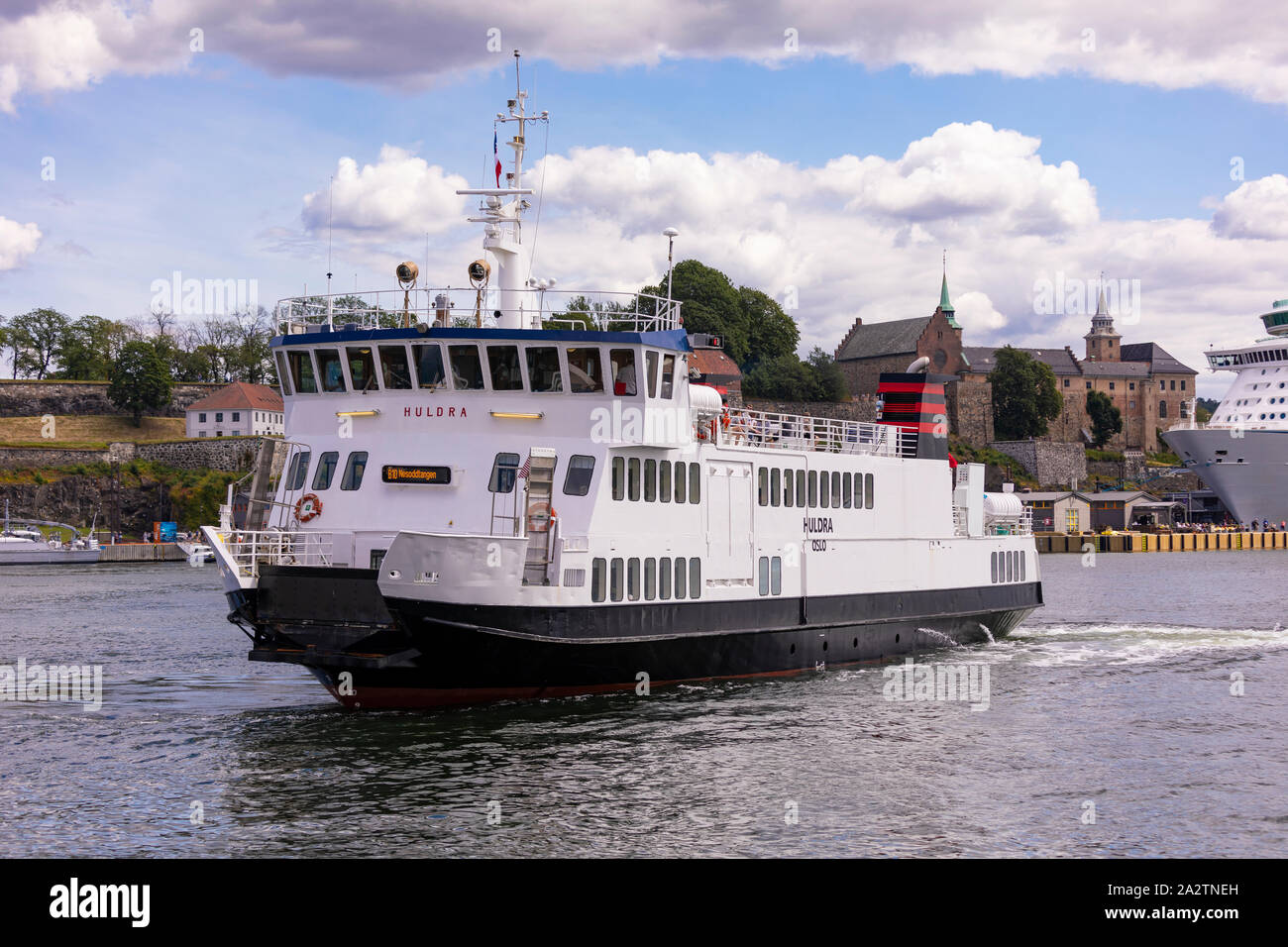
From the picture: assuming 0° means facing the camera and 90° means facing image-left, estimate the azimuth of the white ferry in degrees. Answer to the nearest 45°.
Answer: approximately 45°
